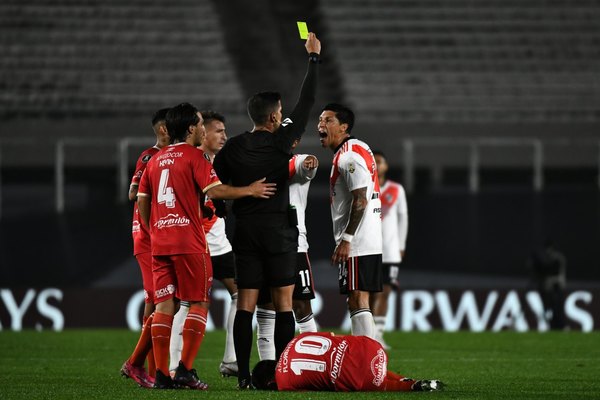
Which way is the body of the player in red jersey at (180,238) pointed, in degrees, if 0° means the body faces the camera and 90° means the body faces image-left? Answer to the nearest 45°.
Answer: approximately 225°

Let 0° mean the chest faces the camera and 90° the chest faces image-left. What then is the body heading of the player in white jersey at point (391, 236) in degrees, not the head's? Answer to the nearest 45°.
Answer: approximately 45°

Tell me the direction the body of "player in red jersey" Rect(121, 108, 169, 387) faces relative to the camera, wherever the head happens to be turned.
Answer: to the viewer's right

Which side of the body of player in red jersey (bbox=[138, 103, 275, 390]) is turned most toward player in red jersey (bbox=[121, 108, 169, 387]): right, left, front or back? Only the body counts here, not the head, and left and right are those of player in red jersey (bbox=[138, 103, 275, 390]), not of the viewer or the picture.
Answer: left
